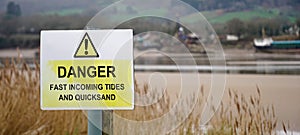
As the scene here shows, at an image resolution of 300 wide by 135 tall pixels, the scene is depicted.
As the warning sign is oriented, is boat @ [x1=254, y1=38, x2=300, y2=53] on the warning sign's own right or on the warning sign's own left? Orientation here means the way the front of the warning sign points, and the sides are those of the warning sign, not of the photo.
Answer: on the warning sign's own left

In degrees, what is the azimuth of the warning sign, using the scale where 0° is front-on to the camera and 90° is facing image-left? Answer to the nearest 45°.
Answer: approximately 0°
